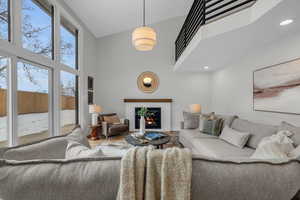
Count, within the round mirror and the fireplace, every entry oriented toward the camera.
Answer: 2

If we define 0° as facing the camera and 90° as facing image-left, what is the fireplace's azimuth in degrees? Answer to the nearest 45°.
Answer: approximately 0°

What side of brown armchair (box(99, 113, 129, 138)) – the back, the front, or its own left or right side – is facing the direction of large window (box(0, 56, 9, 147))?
right

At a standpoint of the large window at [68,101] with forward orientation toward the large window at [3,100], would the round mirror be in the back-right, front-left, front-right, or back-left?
back-left

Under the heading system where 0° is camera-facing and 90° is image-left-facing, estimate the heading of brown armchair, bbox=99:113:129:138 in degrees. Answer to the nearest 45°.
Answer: approximately 315°

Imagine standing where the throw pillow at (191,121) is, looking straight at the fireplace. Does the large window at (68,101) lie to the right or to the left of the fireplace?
left
